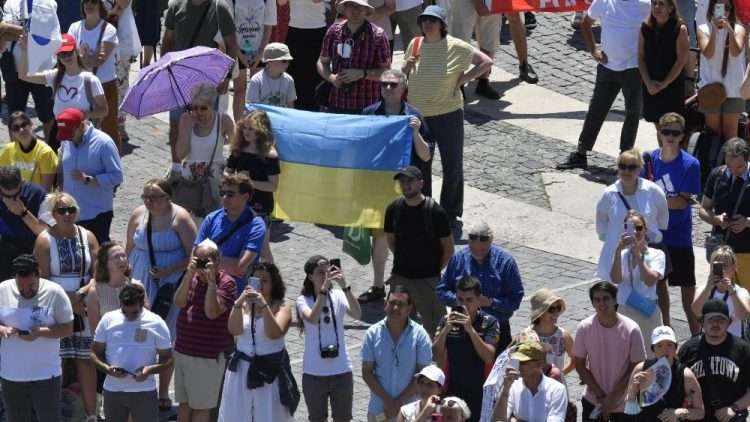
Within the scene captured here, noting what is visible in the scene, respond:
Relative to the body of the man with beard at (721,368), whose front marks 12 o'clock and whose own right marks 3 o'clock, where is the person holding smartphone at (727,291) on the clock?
The person holding smartphone is roughly at 6 o'clock from the man with beard.

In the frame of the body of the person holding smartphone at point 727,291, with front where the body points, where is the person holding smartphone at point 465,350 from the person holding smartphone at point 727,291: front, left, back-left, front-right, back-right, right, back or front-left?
front-right

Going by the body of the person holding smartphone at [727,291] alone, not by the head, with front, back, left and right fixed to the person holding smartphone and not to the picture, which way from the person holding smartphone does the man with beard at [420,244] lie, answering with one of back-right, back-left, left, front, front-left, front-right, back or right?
right

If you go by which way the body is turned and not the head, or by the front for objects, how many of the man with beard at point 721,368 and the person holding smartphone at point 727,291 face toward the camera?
2

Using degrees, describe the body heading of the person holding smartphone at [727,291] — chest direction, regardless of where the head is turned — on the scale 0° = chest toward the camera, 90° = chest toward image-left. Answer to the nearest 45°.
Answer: approximately 0°

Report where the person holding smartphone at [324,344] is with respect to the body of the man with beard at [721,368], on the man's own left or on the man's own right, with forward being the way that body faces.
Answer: on the man's own right

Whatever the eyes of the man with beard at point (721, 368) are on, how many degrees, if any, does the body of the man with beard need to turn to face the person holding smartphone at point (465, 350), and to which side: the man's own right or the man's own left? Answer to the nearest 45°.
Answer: approximately 90° to the man's own right
